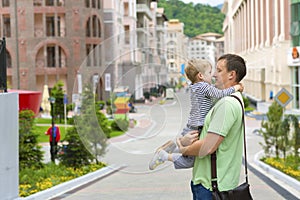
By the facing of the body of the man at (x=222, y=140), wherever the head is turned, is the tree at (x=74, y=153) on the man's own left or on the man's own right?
on the man's own right

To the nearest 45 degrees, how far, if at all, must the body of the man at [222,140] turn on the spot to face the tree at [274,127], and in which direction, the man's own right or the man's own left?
approximately 90° to the man's own right

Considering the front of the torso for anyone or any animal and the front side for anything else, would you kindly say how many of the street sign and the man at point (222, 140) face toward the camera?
1

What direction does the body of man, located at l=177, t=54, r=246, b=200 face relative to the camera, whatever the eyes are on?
to the viewer's left

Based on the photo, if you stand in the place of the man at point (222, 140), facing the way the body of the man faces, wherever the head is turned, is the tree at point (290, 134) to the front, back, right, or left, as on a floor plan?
right

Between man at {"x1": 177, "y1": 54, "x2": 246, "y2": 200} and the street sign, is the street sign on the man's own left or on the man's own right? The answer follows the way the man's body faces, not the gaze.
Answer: on the man's own right

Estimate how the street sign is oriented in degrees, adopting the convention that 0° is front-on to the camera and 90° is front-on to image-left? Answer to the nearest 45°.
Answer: approximately 0°

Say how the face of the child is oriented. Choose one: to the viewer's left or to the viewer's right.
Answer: to the viewer's right
